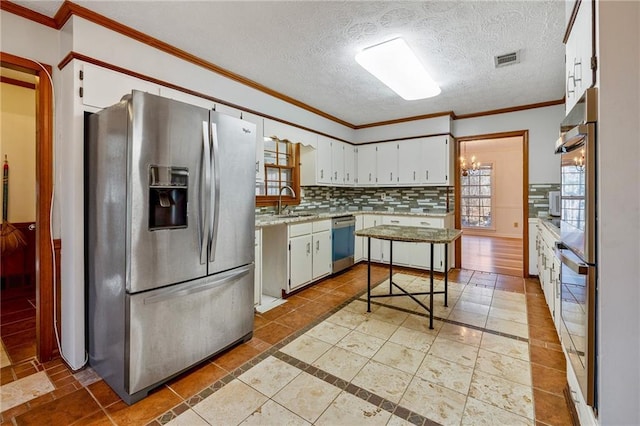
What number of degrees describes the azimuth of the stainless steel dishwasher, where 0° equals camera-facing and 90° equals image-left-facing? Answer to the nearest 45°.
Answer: approximately 315°

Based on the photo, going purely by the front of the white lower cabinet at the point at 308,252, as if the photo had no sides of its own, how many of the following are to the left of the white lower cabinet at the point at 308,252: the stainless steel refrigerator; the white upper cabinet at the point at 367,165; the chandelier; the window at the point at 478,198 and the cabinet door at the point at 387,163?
4

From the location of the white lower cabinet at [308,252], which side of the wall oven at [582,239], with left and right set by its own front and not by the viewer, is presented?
front

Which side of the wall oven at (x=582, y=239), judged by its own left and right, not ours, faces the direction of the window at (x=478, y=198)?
right

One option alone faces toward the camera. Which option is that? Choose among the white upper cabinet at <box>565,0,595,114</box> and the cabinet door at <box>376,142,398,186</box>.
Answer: the cabinet door

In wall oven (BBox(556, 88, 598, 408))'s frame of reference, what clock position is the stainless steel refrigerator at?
The stainless steel refrigerator is roughly at 11 o'clock from the wall oven.

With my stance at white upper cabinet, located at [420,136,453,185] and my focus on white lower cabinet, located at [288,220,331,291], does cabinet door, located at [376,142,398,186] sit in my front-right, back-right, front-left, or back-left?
front-right

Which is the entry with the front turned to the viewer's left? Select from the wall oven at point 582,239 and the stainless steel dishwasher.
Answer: the wall oven

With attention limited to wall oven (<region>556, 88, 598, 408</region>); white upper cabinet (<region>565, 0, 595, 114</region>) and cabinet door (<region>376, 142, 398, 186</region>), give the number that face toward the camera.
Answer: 1

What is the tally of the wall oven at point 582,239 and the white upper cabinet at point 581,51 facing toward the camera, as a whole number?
0

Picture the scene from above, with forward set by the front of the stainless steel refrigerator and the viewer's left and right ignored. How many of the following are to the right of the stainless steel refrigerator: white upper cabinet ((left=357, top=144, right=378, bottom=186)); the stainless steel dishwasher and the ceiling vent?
0

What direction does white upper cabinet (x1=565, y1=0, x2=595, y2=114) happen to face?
to the viewer's left

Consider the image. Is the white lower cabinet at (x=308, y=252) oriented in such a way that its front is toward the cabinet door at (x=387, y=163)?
no

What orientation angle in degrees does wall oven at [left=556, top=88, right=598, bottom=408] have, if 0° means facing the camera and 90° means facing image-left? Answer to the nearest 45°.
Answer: approximately 90°

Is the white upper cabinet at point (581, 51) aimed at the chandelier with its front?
no

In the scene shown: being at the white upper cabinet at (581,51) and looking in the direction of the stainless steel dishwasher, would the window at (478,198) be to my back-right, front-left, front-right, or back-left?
front-right

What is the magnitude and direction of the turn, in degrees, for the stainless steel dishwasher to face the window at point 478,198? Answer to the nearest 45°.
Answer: approximately 90° to its left

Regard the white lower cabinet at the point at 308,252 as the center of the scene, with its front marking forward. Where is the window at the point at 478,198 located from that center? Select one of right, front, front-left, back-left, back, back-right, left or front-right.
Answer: left
